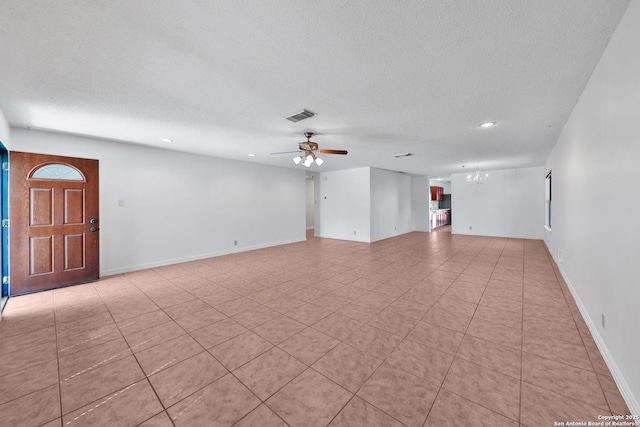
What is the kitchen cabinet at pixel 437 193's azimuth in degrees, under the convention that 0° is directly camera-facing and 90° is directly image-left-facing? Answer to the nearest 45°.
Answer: approximately 315°

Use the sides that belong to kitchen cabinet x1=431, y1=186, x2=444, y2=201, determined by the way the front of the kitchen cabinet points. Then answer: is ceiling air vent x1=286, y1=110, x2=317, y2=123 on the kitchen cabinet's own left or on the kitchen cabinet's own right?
on the kitchen cabinet's own right

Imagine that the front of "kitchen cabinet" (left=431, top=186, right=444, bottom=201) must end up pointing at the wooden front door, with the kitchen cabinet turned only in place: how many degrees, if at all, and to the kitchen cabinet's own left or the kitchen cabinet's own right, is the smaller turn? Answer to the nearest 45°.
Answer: approximately 90° to the kitchen cabinet's own right

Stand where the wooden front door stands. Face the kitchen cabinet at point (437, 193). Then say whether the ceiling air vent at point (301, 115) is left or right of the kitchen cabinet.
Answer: right
